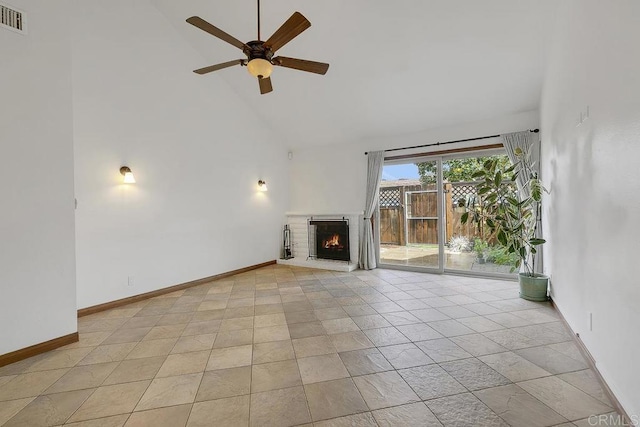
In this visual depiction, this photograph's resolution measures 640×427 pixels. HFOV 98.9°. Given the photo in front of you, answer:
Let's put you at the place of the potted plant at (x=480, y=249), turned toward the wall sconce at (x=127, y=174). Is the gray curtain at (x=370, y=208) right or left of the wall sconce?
right

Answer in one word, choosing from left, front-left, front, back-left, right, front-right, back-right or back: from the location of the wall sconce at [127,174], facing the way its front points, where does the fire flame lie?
front-left

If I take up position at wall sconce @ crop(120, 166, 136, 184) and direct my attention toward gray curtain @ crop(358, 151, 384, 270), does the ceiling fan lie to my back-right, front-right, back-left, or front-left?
front-right

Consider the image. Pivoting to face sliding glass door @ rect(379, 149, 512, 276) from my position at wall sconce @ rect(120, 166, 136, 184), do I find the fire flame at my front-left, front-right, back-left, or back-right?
front-left

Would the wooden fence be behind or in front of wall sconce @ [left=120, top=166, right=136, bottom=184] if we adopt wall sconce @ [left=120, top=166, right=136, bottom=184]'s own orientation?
in front

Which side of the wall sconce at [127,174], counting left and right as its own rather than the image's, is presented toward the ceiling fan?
front

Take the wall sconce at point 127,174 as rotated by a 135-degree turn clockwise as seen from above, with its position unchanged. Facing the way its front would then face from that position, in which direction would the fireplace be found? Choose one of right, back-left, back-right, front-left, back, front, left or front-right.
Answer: back

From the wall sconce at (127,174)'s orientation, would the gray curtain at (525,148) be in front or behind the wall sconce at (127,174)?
in front

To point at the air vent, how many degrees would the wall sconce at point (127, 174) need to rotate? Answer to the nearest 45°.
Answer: approximately 90° to its right

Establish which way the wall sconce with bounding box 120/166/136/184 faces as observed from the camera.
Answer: facing the viewer and to the right of the viewer

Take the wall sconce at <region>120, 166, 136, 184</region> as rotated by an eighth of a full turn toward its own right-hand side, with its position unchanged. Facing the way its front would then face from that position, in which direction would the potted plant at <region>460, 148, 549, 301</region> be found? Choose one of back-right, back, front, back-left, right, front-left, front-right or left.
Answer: front-left

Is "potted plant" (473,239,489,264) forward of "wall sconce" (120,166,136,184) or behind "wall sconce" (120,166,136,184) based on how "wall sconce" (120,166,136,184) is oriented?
forward
